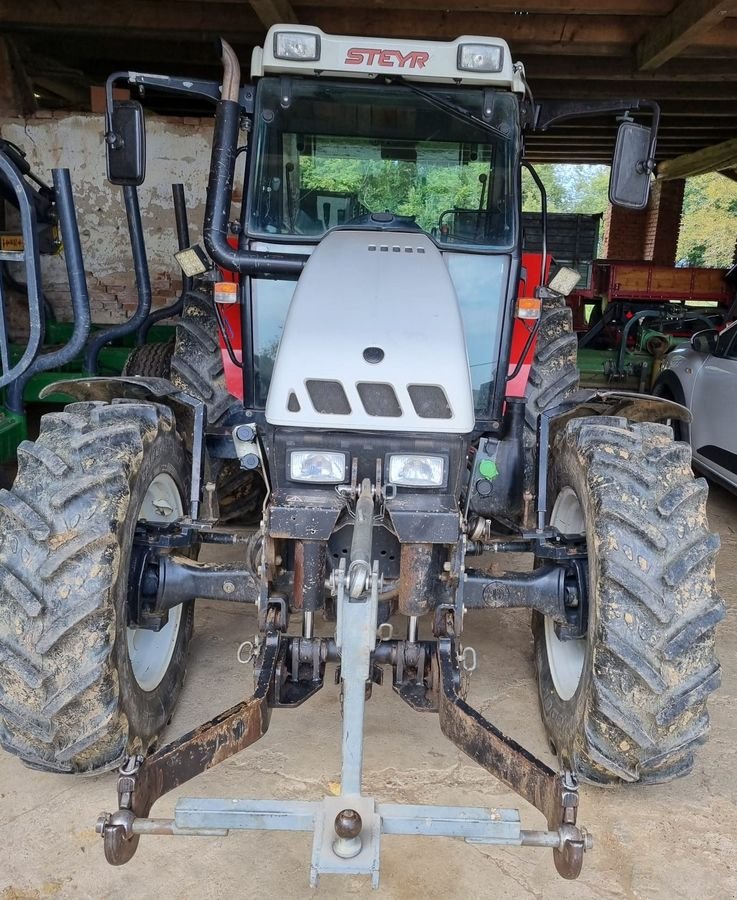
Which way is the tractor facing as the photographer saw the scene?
facing the viewer

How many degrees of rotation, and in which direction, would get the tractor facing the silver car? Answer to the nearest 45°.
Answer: approximately 135° to its left
